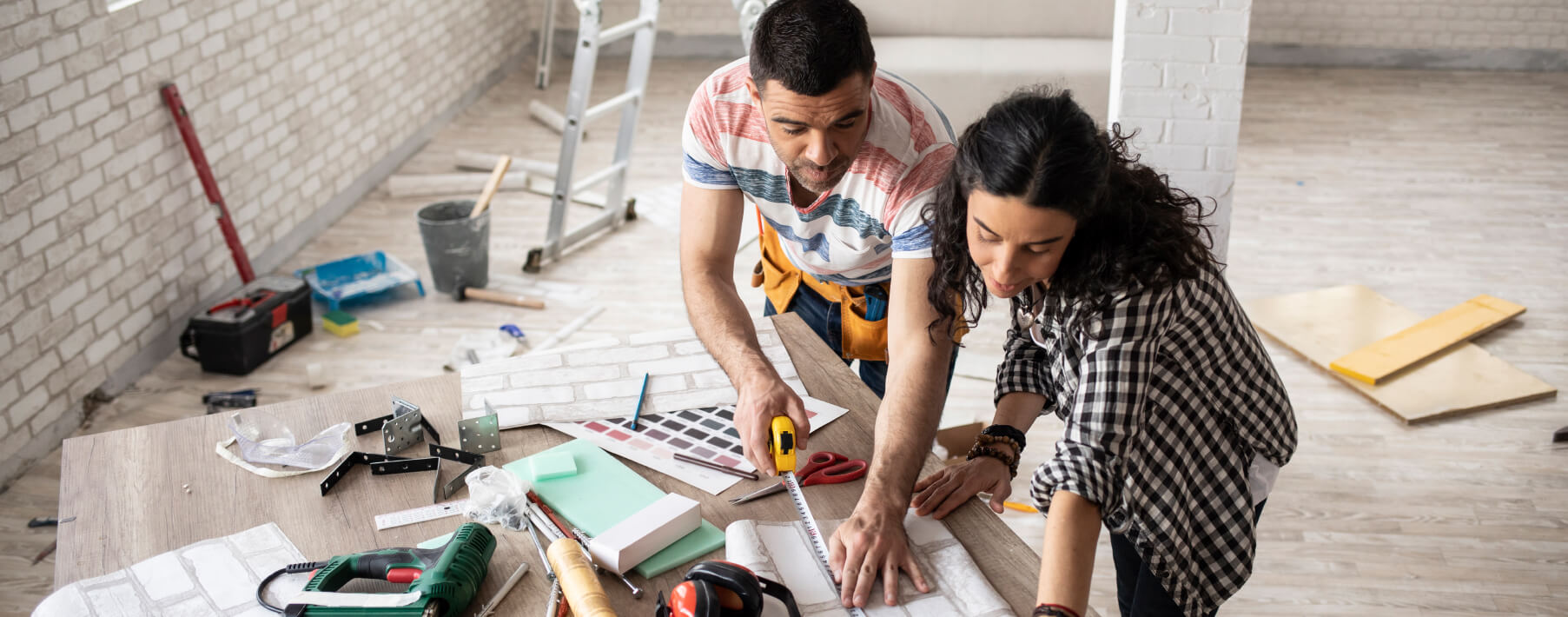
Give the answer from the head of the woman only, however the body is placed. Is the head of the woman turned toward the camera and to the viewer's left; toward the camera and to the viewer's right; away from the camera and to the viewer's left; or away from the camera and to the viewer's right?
toward the camera and to the viewer's left

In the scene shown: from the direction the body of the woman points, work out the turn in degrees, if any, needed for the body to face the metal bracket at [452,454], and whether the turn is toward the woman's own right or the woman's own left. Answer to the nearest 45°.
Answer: approximately 45° to the woman's own right

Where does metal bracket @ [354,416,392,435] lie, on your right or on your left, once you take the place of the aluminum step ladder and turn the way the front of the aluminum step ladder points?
on your right

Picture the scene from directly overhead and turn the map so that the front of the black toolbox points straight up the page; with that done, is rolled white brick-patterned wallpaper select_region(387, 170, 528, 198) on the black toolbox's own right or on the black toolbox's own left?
on the black toolbox's own left

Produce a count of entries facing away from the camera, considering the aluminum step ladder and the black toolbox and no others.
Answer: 0

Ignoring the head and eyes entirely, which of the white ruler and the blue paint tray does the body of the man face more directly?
the white ruler

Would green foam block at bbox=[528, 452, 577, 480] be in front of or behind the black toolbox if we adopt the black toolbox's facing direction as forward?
in front

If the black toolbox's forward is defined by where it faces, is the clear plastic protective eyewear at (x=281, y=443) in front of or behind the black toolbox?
in front

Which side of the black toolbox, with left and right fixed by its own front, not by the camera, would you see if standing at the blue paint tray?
left

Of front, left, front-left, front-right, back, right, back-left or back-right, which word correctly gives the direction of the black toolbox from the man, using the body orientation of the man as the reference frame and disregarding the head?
back-right

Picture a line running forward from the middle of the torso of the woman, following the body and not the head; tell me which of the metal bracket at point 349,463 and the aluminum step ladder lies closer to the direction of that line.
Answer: the metal bracket
